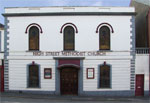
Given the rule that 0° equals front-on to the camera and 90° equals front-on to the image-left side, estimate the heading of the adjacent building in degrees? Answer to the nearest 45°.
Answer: approximately 0°

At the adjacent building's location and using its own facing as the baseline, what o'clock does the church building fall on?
The church building is roughly at 2 o'clock from the adjacent building.

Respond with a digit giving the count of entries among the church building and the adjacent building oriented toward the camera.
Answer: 2

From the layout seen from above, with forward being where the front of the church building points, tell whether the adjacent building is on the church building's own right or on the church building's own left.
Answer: on the church building's own left
